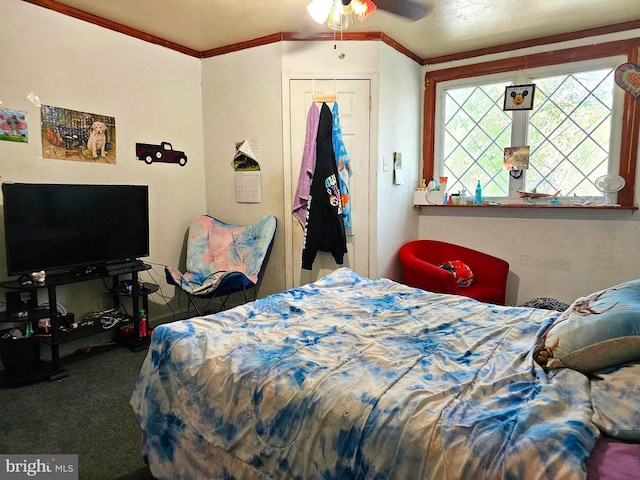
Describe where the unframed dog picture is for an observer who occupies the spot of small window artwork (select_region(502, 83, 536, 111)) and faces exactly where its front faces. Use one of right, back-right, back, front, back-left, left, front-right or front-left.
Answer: front-right

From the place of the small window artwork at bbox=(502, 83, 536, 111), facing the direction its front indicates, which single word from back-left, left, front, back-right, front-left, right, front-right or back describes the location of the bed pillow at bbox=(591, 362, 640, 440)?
front

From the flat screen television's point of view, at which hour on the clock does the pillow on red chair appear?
The pillow on red chair is roughly at 11 o'clock from the flat screen television.

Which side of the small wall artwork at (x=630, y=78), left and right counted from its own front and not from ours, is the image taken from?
front

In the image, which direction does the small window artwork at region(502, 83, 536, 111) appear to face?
toward the camera

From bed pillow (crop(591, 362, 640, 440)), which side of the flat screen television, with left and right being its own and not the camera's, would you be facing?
front

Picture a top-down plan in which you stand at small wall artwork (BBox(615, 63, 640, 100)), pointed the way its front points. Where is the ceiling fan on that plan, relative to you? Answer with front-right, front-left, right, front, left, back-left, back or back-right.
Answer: front-right

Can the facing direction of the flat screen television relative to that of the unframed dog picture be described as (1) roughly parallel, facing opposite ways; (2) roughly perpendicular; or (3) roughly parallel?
roughly parallel

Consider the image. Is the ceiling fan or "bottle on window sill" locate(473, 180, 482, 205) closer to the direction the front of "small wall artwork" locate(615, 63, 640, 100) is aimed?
the ceiling fan

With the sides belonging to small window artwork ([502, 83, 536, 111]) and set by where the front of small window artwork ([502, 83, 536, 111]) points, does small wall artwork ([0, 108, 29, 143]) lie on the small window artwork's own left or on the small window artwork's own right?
on the small window artwork's own right

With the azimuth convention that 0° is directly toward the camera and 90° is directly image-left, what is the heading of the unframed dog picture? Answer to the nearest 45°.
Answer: approximately 315°

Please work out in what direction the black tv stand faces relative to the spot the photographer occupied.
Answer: facing the viewer and to the right of the viewer

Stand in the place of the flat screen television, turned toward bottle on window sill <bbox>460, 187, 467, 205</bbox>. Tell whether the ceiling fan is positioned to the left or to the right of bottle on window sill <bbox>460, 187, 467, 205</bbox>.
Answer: right
